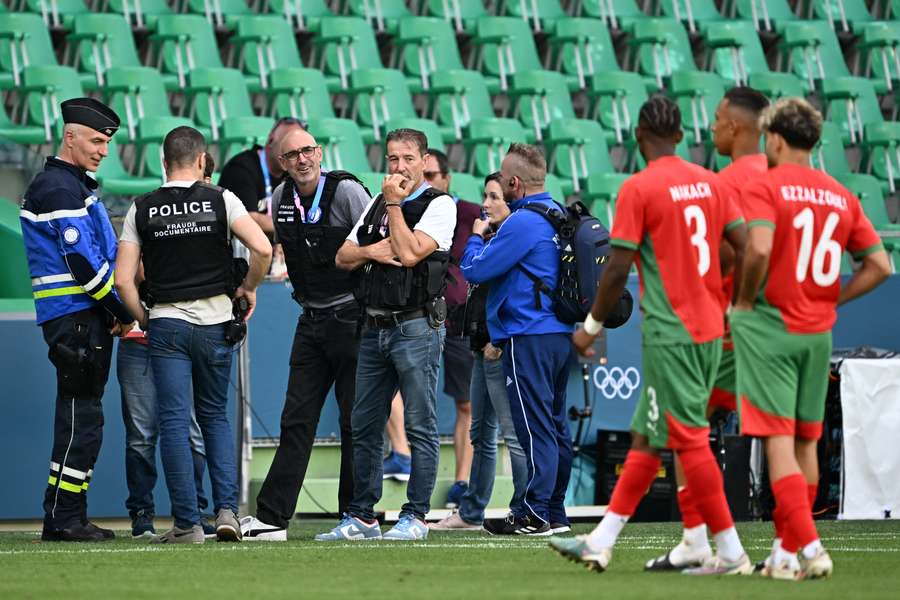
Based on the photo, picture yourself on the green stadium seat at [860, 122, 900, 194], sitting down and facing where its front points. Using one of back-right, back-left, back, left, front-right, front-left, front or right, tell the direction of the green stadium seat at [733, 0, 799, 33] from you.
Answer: back-right

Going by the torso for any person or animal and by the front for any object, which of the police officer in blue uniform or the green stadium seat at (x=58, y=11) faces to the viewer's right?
the police officer in blue uniform

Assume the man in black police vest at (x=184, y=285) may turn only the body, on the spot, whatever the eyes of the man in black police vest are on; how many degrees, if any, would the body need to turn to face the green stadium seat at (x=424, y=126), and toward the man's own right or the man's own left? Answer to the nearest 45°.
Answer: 0° — they already face it

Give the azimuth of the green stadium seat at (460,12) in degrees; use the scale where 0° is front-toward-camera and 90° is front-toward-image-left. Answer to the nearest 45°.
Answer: approximately 0°
